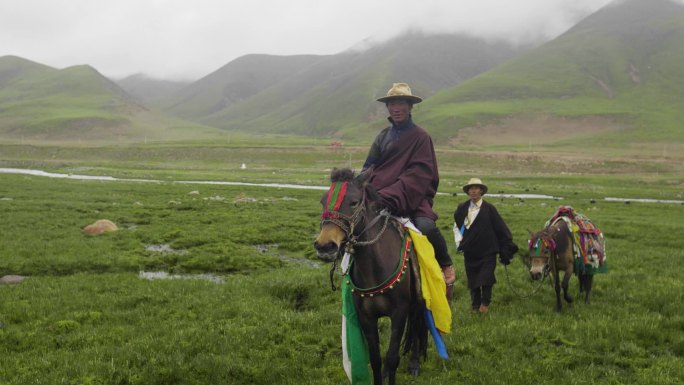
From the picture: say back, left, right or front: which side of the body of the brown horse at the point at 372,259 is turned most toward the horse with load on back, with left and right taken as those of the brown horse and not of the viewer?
back

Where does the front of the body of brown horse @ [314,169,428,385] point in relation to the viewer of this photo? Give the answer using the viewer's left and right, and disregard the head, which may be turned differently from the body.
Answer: facing the viewer and to the left of the viewer

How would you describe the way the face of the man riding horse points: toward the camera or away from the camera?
toward the camera

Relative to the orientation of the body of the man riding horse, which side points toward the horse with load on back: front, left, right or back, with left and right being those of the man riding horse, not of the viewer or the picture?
back
